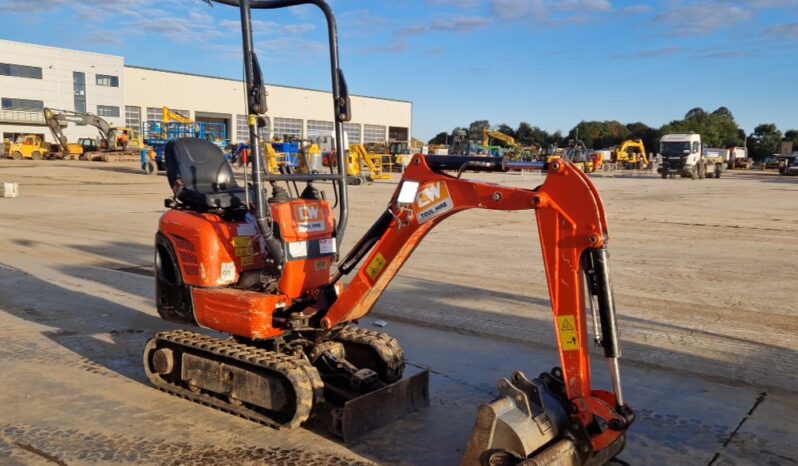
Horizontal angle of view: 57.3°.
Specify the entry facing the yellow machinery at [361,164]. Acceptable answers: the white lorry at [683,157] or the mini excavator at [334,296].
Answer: the white lorry

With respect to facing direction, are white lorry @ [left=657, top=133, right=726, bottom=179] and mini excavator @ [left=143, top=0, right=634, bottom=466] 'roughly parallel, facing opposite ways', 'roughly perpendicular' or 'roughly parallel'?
roughly perpendicular

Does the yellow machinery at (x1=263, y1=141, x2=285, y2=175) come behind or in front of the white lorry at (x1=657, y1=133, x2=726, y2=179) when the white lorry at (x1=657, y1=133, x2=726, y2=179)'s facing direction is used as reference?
in front

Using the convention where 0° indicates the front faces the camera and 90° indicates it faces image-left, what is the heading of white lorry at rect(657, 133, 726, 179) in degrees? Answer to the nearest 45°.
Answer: approximately 45°

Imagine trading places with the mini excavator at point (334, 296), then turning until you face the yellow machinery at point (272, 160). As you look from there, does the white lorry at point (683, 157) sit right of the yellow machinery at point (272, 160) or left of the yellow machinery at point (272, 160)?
right

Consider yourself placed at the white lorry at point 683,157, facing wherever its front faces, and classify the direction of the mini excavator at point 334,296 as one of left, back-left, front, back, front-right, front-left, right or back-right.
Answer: front-left

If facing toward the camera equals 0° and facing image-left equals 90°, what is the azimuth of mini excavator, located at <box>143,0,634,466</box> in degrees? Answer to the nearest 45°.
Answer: approximately 315°

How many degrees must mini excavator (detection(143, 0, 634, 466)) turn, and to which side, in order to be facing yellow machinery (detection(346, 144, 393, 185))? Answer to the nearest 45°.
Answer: approximately 135° to its left

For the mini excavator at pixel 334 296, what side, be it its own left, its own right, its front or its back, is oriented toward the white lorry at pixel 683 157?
left
